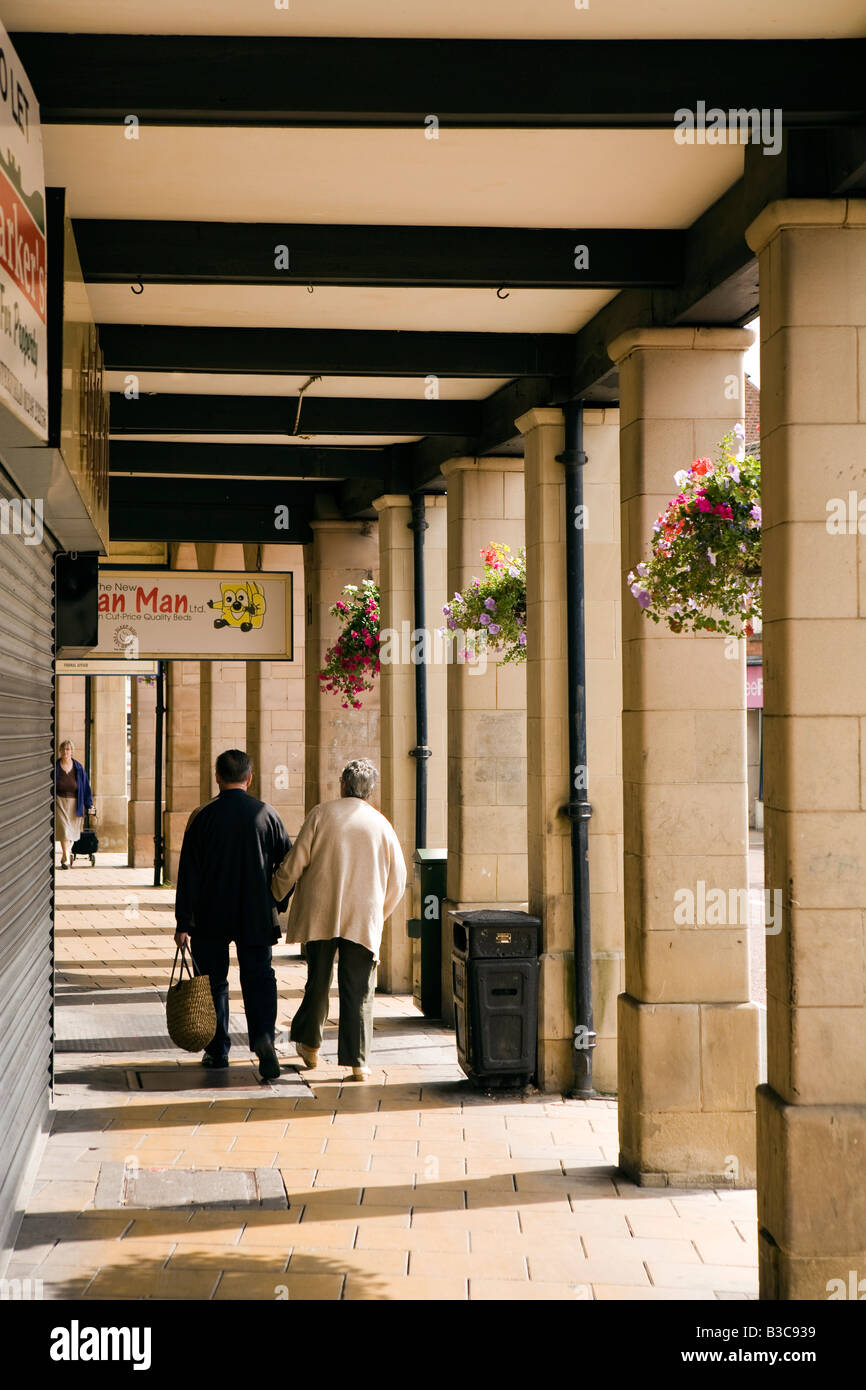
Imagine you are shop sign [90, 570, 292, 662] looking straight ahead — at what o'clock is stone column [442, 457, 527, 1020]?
The stone column is roughly at 11 o'clock from the shop sign.

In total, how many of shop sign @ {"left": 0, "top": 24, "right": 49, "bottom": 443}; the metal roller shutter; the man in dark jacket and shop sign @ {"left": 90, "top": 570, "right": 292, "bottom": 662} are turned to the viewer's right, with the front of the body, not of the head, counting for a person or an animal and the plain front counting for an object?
2

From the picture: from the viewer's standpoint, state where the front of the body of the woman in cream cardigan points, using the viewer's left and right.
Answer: facing away from the viewer

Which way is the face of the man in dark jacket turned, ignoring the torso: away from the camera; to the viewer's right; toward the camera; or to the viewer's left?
away from the camera

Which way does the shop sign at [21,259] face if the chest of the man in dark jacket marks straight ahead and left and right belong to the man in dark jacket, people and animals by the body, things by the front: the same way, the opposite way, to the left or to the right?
to the right

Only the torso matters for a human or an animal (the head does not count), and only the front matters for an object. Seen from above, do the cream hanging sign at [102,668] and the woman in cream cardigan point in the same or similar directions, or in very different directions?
very different directions

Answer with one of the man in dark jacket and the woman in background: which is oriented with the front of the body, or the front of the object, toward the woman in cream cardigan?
the woman in background

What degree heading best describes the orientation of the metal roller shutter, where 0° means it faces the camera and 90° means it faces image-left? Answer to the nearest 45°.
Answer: approximately 270°

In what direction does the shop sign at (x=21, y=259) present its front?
to the viewer's right

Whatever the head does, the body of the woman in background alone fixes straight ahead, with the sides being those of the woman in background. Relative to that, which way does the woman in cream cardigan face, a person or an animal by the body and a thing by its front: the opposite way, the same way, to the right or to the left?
the opposite way

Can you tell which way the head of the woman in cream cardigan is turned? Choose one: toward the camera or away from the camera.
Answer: away from the camera

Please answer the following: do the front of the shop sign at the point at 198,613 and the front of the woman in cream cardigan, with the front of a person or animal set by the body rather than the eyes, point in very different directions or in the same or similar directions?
very different directions

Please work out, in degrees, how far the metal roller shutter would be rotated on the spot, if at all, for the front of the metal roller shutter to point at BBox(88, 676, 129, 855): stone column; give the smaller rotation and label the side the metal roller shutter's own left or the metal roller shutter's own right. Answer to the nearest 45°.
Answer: approximately 90° to the metal roller shutter's own left

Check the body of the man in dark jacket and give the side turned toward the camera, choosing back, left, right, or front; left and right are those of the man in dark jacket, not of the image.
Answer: back
